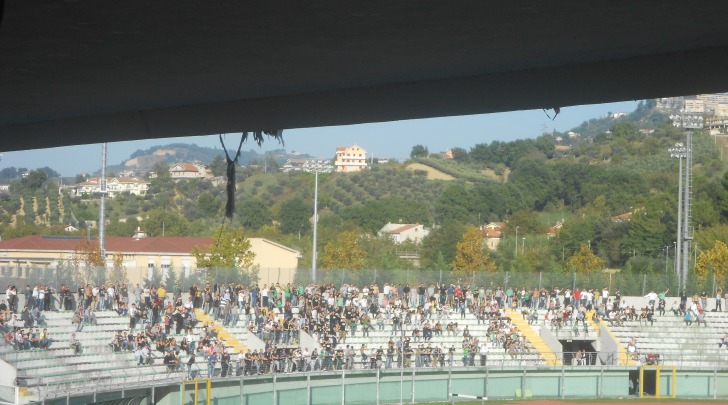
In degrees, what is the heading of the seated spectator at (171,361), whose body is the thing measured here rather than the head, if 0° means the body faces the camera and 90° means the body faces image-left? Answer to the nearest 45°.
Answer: approximately 315°

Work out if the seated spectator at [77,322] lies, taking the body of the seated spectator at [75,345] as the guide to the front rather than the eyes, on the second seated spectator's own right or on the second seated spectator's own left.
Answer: on the second seated spectator's own left

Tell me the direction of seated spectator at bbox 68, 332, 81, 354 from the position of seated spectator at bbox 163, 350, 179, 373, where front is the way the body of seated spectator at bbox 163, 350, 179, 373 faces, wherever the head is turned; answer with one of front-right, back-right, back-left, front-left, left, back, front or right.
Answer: back-right

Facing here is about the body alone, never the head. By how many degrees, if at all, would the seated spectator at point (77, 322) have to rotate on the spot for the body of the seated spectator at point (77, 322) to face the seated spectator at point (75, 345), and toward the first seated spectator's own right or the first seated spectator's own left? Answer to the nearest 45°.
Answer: approximately 45° to the first seated spectator's own right

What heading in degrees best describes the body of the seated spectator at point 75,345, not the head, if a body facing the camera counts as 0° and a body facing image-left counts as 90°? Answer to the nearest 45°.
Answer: approximately 315°

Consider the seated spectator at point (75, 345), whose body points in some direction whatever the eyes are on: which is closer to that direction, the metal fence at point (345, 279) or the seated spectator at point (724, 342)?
the seated spectator

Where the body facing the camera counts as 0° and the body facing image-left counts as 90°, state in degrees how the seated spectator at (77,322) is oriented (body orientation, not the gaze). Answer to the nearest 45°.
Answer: approximately 315°

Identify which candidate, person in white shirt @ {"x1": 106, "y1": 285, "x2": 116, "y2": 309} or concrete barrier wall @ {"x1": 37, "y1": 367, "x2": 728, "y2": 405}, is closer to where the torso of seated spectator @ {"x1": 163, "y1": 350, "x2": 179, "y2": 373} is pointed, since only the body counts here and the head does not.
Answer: the concrete barrier wall

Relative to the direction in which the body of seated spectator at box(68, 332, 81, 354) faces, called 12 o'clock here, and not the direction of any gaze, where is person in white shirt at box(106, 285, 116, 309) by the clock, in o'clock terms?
The person in white shirt is roughly at 8 o'clock from the seated spectator.

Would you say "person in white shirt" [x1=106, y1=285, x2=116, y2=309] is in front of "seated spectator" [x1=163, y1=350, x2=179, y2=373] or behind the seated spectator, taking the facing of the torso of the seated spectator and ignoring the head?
behind
